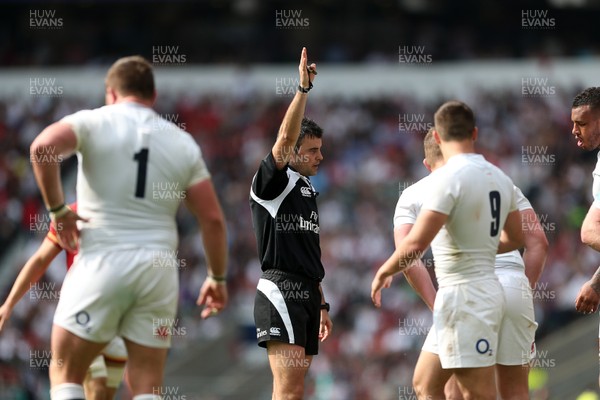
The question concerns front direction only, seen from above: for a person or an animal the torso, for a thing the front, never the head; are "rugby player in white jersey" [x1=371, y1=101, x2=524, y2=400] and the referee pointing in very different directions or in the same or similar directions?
very different directions

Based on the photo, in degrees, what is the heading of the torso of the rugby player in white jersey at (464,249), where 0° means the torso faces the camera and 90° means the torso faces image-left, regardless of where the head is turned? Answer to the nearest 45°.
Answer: approximately 135°

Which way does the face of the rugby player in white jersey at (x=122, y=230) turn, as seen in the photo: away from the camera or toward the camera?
away from the camera

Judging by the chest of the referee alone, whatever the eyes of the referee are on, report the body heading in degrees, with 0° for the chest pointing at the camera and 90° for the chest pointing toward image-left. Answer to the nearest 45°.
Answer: approximately 315°

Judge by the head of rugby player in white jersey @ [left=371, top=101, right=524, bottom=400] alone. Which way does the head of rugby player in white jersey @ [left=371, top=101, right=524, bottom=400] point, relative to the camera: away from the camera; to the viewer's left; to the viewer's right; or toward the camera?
away from the camera
